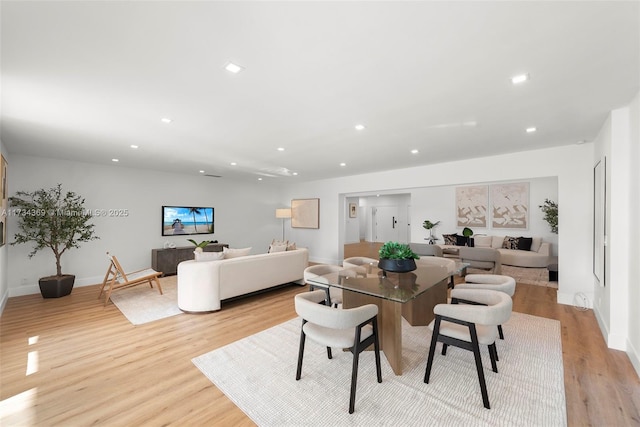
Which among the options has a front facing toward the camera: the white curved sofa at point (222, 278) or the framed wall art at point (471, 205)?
the framed wall art

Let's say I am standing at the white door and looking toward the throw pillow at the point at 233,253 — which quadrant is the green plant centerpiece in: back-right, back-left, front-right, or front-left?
front-left

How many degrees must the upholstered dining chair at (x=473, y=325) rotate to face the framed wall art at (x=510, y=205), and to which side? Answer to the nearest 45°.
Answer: approximately 45° to its right

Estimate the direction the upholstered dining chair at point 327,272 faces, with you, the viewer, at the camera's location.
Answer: facing the viewer and to the right of the viewer

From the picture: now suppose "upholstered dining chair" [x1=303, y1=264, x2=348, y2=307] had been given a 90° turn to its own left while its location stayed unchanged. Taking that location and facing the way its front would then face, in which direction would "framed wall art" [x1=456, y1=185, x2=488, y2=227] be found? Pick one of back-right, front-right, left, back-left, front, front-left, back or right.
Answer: front

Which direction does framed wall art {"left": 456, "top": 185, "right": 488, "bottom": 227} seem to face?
toward the camera

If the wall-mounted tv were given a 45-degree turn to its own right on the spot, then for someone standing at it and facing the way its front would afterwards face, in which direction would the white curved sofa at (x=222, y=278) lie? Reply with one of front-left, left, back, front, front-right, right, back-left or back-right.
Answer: front

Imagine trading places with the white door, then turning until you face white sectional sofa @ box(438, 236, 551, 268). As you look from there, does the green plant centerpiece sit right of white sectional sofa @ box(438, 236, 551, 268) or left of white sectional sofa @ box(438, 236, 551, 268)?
right

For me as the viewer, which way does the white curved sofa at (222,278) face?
facing away from the viewer and to the left of the viewer

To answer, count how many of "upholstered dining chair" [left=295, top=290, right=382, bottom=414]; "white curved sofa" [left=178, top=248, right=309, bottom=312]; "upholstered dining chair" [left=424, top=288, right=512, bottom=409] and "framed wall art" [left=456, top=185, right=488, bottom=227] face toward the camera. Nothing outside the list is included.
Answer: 1

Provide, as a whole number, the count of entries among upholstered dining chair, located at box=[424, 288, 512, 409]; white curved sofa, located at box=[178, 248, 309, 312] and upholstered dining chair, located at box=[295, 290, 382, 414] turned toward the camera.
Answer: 0

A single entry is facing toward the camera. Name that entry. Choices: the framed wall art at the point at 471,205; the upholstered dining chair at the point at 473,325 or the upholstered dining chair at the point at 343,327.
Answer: the framed wall art

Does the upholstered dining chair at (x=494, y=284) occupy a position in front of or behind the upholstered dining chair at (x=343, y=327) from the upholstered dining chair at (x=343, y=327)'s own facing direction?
in front

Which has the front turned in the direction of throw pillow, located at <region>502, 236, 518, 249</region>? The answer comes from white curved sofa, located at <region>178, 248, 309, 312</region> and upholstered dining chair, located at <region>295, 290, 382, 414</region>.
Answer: the upholstered dining chair

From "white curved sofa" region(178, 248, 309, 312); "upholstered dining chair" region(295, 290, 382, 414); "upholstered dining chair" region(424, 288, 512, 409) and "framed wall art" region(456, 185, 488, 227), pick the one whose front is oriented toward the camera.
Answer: the framed wall art

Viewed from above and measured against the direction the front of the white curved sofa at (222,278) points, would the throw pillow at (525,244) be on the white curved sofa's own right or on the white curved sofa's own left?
on the white curved sofa's own right

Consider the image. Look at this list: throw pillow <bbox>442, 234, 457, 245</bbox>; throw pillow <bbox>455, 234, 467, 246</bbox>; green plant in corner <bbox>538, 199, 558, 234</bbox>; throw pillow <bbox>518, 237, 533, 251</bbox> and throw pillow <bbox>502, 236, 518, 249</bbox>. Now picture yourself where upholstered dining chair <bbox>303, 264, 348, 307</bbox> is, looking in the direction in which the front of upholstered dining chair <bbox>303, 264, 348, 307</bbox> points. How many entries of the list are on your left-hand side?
5

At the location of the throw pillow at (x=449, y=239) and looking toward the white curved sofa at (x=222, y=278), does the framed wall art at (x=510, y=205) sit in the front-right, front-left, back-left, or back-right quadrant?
back-left

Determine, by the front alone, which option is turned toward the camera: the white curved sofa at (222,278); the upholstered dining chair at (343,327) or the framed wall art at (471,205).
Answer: the framed wall art

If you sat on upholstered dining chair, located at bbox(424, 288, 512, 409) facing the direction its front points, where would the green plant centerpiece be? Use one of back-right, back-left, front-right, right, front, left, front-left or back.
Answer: front

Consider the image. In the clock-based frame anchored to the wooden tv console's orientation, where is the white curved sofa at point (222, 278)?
The white curved sofa is roughly at 1 o'clock from the wooden tv console.
